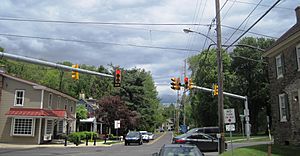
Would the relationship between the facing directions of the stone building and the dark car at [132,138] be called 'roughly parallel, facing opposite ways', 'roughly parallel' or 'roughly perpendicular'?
roughly perpendicular

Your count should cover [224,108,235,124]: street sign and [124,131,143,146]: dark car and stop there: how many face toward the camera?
2

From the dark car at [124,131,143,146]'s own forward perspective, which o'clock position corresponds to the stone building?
The stone building is roughly at 11 o'clock from the dark car.

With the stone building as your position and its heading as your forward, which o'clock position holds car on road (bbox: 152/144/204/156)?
The car on road is roughly at 11 o'clock from the stone building.

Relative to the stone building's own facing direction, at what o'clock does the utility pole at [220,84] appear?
The utility pole is roughly at 12 o'clock from the stone building.

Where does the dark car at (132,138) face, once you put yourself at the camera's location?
facing the viewer

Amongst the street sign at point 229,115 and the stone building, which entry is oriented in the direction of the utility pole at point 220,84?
the stone building

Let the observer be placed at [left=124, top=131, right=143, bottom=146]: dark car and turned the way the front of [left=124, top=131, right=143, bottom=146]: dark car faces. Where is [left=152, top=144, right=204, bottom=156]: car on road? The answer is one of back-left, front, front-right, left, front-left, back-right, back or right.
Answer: front

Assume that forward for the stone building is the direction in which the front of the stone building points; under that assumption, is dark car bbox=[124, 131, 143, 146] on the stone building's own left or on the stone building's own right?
on the stone building's own right

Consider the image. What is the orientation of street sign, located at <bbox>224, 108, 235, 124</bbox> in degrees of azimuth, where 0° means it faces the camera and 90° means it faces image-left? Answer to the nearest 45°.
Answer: approximately 0°

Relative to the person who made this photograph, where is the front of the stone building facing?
facing the viewer and to the left of the viewer

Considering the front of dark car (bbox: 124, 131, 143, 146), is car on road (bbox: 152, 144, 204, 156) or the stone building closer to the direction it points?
the car on road
